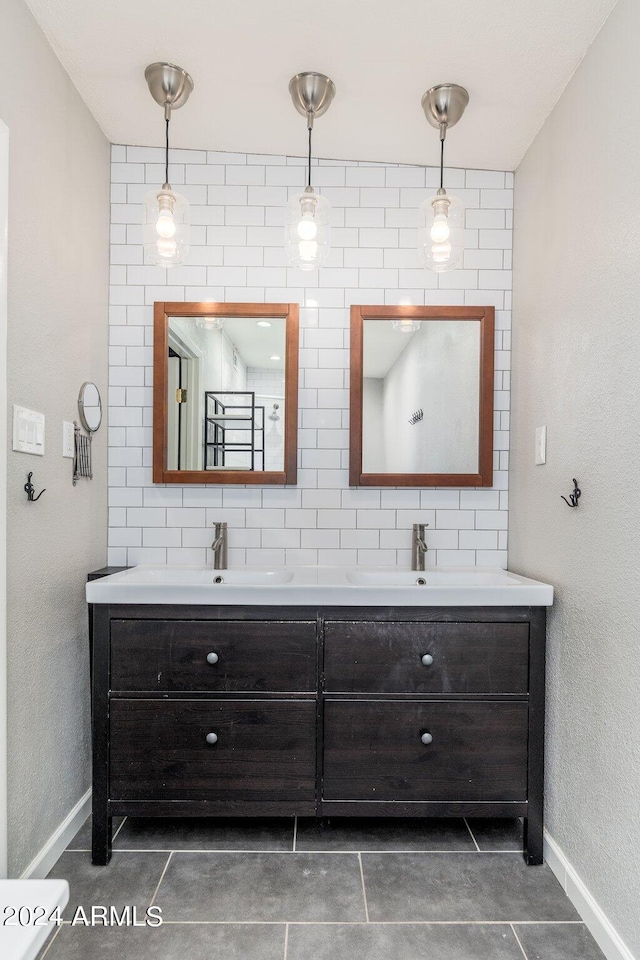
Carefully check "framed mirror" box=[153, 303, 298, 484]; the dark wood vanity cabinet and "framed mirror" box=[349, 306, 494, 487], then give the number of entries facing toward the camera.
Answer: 3

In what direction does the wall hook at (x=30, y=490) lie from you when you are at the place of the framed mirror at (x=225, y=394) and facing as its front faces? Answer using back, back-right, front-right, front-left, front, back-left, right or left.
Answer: front-right

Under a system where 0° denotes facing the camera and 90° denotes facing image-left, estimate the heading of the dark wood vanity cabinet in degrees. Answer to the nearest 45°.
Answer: approximately 0°

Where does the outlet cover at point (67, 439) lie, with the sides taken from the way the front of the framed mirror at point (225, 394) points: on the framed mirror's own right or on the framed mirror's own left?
on the framed mirror's own right

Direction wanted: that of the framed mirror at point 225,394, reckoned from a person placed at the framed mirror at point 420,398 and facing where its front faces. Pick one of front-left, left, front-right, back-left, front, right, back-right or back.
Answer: right

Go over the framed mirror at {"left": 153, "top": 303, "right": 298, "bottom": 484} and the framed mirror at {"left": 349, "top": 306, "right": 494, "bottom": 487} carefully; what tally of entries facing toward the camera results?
2

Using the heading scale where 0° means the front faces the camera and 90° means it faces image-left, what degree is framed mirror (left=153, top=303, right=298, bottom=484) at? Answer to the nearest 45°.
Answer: approximately 0°

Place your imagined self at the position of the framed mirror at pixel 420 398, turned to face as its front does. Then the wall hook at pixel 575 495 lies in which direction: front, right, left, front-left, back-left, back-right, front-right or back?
front-left

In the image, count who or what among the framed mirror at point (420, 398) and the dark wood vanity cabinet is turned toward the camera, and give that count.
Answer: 2

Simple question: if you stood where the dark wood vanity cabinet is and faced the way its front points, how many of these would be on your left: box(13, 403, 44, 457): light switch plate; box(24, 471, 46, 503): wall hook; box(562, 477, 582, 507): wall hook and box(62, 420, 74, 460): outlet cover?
1

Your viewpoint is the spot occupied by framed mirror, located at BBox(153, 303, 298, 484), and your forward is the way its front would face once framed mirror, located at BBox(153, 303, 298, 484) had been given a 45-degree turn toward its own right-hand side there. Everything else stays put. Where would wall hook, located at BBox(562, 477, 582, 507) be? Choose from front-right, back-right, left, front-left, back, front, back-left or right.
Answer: left
